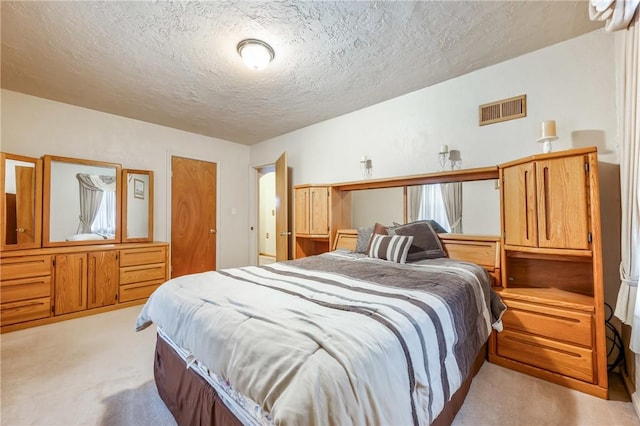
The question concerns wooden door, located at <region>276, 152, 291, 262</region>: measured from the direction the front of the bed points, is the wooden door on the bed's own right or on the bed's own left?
on the bed's own right

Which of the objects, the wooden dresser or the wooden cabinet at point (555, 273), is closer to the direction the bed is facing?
the wooden dresser

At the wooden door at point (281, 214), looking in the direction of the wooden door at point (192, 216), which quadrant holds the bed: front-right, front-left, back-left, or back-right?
back-left

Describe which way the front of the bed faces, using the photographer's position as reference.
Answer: facing the viewer and to the left of the viewer

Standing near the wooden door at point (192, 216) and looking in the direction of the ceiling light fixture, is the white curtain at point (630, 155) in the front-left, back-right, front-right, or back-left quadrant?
front-left

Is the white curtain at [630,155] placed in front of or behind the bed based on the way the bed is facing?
behind

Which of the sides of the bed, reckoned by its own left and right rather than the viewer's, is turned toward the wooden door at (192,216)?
right

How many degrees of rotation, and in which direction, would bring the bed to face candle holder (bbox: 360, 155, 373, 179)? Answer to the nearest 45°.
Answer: approximately 135° to its right

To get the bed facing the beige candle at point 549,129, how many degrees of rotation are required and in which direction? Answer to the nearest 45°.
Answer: approximately 180°

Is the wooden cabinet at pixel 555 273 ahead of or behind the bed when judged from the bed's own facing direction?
behind

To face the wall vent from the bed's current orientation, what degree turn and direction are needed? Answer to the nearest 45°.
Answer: approximately 180°
